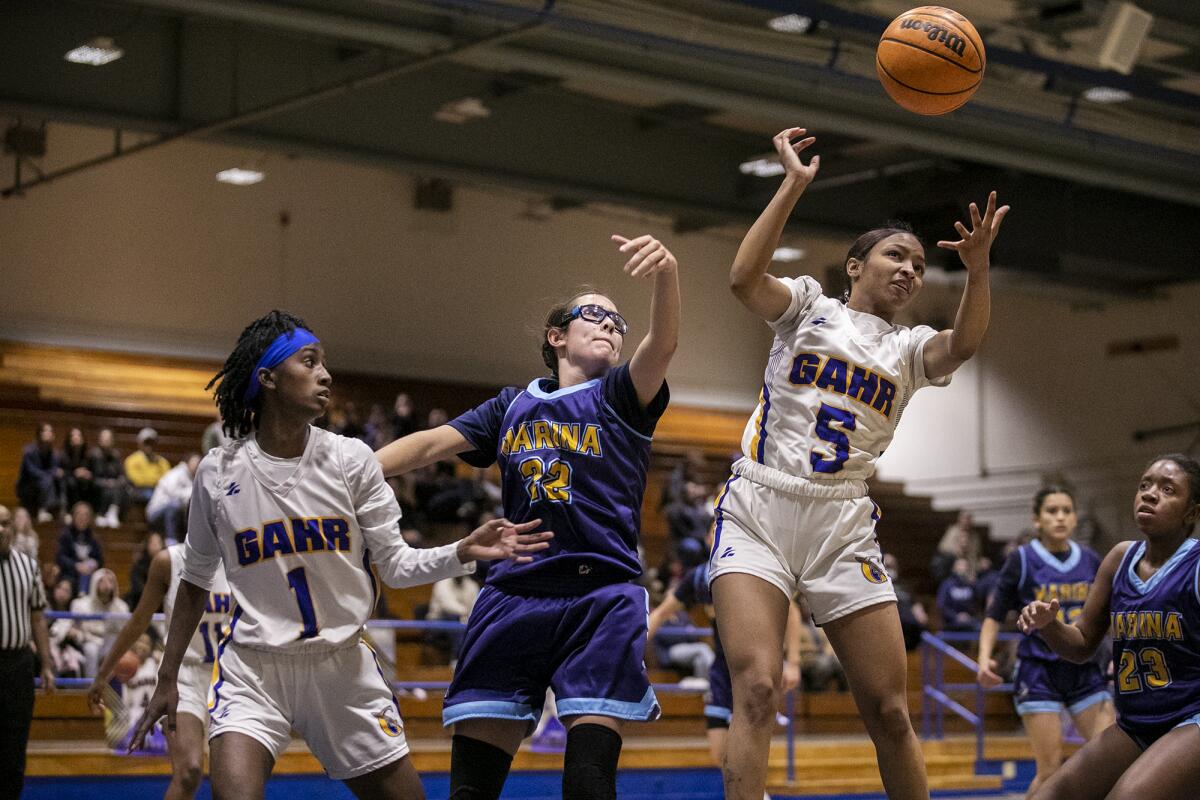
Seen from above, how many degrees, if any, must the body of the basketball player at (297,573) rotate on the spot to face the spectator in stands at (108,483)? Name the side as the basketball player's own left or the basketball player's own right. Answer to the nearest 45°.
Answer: approximately 180°

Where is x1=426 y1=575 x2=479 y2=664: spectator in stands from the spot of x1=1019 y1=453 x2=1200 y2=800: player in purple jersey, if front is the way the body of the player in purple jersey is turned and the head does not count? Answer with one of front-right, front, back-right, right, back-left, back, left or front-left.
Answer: right

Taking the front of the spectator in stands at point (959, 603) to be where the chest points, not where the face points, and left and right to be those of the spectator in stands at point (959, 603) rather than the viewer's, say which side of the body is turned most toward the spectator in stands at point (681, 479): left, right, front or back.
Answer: right

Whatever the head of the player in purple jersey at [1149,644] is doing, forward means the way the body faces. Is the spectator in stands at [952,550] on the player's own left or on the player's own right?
on the player's own right

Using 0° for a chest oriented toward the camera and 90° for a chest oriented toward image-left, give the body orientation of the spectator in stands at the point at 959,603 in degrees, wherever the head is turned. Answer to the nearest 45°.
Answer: approximately 0°

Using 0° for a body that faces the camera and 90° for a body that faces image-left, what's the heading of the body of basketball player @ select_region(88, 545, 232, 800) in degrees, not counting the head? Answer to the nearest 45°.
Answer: approximately 315°

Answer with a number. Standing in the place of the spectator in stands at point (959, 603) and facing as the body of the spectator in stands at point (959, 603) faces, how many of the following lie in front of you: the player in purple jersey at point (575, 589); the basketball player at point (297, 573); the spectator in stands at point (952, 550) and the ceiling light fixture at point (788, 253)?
2

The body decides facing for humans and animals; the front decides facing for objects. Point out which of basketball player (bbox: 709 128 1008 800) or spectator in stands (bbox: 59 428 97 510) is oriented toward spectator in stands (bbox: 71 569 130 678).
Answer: spectator in stands (bbox: 59 428 97 510)

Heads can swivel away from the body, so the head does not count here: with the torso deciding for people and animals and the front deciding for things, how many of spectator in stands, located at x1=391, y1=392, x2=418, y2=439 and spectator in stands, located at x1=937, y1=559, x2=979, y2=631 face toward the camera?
2

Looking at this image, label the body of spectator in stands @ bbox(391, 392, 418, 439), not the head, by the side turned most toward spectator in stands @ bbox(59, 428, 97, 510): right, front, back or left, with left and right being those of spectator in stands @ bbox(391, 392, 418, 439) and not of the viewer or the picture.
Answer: right
